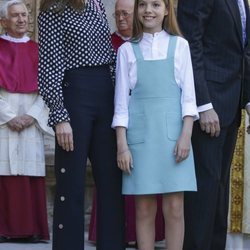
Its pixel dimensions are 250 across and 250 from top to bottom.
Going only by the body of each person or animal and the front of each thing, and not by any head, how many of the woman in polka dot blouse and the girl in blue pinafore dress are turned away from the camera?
0

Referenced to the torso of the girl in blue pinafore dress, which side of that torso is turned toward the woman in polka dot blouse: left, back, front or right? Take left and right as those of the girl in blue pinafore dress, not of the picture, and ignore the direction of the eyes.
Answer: right

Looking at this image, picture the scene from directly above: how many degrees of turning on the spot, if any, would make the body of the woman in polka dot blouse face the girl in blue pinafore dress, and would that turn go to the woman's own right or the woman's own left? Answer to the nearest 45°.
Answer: approximately 45° to the woman's own left
